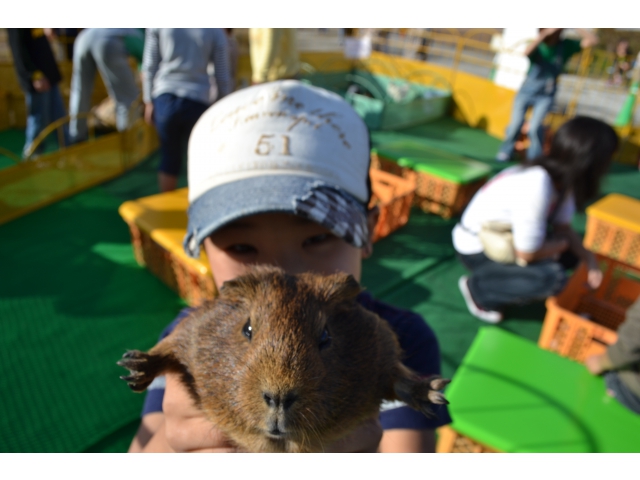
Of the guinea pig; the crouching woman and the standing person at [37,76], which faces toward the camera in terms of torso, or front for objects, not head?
the guinea pig

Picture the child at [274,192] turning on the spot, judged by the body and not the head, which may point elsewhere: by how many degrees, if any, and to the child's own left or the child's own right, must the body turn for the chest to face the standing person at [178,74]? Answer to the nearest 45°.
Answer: approximately 180°

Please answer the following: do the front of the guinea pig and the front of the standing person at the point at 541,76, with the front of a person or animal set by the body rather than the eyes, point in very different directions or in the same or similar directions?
same or similar directions

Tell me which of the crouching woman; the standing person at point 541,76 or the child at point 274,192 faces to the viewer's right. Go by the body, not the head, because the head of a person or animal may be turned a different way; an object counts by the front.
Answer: the crouching woman

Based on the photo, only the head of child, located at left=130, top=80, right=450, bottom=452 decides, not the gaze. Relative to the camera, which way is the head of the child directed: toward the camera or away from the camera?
toward the camera

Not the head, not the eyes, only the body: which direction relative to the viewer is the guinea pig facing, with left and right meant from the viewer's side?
facing the viewer

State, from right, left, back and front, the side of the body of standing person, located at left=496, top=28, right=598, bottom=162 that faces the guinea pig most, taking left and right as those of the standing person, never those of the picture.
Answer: front

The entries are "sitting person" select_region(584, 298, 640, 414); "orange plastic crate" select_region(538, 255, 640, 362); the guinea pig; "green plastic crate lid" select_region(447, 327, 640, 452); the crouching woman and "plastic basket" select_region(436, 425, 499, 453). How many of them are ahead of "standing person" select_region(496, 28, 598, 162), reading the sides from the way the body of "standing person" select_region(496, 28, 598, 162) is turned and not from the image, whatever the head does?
6
